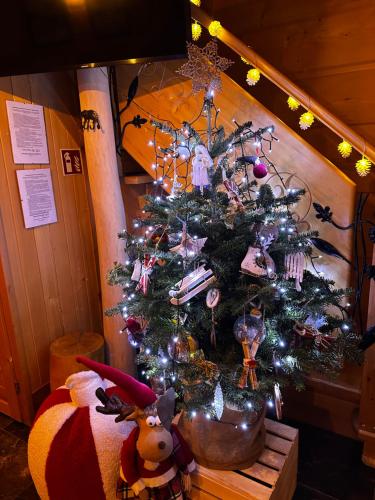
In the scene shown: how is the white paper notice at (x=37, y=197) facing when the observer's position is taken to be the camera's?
facing the viewer and to the right of the viewer

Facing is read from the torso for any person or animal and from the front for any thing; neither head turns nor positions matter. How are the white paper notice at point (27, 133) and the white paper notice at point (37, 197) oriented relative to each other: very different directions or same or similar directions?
same or similar directions

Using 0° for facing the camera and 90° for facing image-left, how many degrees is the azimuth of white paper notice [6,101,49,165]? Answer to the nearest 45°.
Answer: approximately 315°

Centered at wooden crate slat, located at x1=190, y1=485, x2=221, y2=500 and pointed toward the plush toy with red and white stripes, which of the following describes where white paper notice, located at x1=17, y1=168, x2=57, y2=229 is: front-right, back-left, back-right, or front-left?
front-right

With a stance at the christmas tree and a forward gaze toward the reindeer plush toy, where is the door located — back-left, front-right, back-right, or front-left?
front-right

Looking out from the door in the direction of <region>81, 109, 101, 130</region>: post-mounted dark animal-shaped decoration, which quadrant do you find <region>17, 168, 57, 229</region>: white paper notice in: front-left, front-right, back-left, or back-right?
front-left

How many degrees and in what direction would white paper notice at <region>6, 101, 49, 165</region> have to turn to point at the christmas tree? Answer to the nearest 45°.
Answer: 0° — it already faces it

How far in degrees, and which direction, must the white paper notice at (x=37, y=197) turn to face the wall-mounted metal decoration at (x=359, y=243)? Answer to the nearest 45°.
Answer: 0° — it already faces it

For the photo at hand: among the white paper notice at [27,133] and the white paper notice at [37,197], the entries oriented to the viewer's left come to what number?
0
